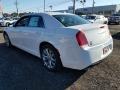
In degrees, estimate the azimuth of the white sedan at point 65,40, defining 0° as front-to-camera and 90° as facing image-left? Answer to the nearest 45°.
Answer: approximately 135°
